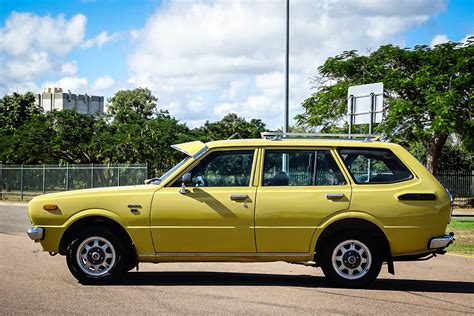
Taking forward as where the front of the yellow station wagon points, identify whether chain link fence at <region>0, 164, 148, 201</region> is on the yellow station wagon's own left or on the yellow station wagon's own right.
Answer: on the yellow station wagon's own right

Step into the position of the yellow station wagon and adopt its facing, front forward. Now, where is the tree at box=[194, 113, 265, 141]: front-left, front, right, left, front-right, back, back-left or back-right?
right

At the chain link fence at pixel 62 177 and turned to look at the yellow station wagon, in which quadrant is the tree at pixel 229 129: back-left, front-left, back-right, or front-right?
back-left

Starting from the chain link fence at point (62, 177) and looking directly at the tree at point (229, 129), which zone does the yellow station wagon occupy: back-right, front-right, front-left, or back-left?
back-right

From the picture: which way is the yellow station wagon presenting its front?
to the viewer's left
